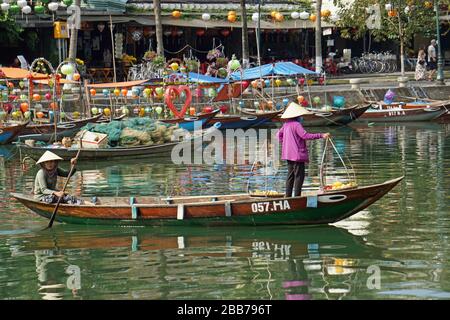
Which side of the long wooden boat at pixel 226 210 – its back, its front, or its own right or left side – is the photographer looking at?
right

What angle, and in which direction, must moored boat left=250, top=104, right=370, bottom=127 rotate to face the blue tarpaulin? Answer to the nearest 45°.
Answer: approximately 180°

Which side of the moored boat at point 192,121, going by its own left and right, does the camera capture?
right

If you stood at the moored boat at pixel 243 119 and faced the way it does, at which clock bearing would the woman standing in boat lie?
The woman standing in boat is roughly at 3 o'clock from the moored boat.

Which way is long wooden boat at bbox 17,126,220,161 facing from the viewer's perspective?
to the viewer's right
